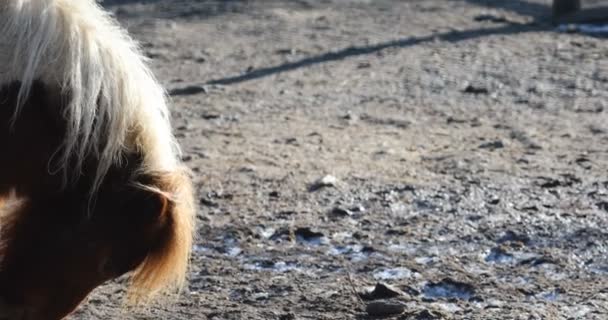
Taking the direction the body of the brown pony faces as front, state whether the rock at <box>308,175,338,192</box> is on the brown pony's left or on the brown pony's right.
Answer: on the brown pony's left
